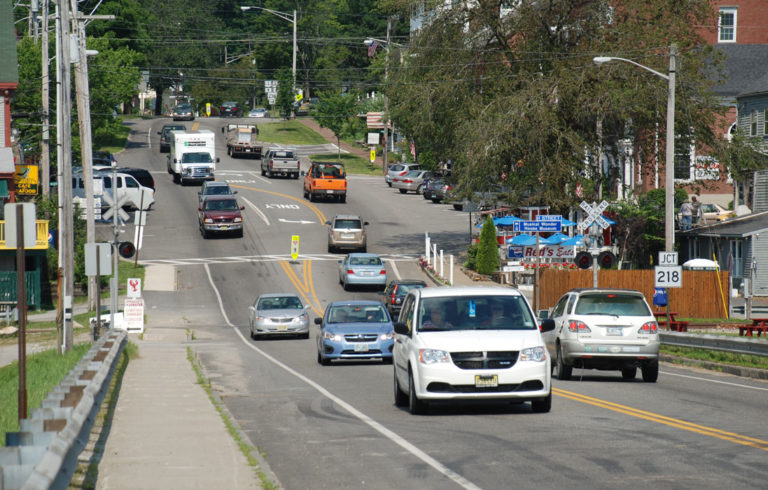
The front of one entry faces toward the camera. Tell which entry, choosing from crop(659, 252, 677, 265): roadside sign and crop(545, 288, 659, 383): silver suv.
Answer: the roadside sign

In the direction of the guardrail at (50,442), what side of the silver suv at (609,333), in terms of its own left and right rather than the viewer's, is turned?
back

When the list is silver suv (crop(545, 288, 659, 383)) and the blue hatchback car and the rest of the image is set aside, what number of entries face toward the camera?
1

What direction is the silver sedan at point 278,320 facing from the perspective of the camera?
toward the camera

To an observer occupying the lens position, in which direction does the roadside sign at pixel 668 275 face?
facing the viewer

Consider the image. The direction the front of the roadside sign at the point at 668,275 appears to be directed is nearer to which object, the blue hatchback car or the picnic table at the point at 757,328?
the blue hatchback car

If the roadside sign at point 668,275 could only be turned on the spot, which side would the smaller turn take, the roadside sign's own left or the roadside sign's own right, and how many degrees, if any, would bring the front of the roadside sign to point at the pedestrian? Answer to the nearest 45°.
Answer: approximately 180°

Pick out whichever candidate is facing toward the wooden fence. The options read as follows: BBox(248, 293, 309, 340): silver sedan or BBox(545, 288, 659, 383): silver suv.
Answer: the silver suv

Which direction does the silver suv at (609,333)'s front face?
away from the camera

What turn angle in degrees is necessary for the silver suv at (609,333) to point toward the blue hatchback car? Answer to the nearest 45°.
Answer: approximately 45° to its left

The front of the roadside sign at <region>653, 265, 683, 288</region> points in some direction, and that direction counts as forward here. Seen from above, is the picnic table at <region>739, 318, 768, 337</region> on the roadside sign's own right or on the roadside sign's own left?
on the roadside sign's own left

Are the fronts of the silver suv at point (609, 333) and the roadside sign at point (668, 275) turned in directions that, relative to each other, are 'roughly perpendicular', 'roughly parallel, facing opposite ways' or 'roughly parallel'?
roughly parallel, facing opposite ways

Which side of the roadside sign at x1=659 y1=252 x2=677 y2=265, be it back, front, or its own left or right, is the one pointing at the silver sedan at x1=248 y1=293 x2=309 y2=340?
right

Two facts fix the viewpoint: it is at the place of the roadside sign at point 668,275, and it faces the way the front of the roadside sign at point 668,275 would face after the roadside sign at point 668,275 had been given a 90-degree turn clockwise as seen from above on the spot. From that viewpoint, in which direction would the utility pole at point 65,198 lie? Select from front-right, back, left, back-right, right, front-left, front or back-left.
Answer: front

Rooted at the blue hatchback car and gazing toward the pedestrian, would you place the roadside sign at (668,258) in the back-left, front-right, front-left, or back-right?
front-right
